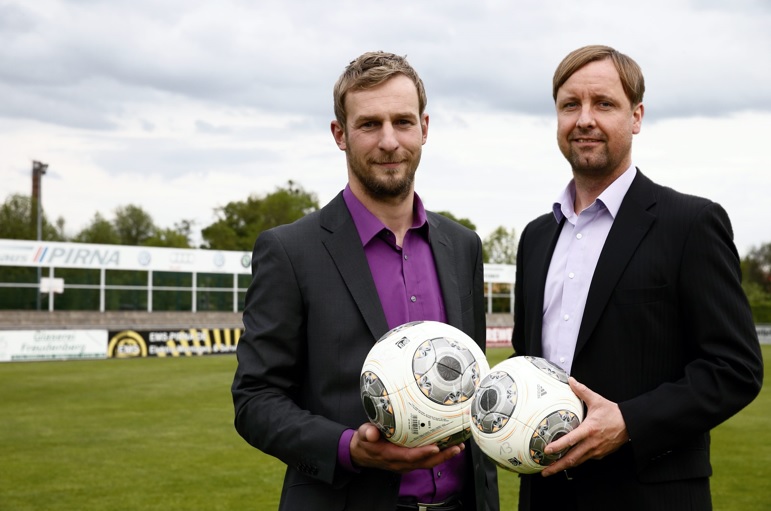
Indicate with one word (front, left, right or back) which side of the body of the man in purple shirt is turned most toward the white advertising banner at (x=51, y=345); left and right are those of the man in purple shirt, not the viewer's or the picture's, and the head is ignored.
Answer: back

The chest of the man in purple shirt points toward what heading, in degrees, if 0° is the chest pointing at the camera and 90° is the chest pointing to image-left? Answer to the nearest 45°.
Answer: approximately 315°

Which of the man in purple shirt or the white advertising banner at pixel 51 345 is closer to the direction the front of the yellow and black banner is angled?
the man in purple shirt

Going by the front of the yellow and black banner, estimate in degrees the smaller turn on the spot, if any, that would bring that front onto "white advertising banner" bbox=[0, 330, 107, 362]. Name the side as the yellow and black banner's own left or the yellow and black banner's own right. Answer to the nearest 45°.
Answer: approximately 45° to the yellow and black banner's own right

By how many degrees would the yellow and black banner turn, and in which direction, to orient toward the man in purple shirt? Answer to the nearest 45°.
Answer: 0° — it already faces them

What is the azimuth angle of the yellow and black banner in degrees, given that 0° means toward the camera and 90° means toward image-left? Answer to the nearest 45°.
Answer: approximately 0°

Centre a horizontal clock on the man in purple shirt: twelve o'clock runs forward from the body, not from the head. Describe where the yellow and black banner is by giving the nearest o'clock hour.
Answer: The yellow and black banner is roughly at 7 o'clock from the man in purple shirt.

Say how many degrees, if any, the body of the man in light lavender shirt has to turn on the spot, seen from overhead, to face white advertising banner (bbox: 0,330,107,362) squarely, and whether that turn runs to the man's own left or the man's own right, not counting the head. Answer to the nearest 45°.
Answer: approximately 90° to the man's own right
